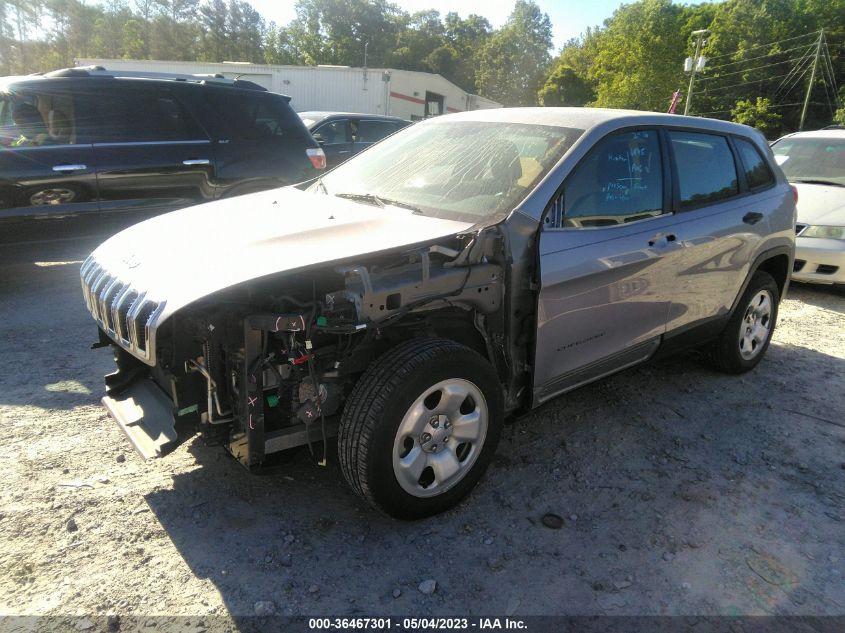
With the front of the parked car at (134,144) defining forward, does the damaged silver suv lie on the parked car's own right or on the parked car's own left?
on the parked car's own left

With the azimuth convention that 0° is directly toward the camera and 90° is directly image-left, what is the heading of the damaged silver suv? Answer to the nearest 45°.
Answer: approximately 45°

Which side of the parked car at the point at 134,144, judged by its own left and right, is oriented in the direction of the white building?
right

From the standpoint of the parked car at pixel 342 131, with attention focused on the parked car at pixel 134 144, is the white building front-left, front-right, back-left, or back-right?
back-right

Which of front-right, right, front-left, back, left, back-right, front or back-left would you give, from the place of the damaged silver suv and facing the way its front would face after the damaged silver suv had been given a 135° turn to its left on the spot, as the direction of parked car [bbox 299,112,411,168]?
left

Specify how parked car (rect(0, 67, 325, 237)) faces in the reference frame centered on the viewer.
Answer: facing to the left of the viewer

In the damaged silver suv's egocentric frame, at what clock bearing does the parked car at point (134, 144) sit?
The parked car is roughly at 3 o'clock from the damaged silver suv.

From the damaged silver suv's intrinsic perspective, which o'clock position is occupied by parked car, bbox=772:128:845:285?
The parked car is roughly at 6 o'clock from the damaged silver suv.

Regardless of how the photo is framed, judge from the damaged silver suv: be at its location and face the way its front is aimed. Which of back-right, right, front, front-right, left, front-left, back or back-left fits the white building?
back-right

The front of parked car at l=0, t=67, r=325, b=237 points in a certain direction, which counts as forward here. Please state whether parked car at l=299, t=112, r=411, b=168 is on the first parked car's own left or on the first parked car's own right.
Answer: on the first parked car's own right

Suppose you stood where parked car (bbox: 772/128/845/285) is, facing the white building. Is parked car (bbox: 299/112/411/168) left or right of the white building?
left

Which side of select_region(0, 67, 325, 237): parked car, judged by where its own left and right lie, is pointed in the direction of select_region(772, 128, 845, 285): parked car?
back
